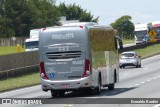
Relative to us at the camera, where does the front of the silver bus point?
facing away from the viewer and to the right of the viewer
